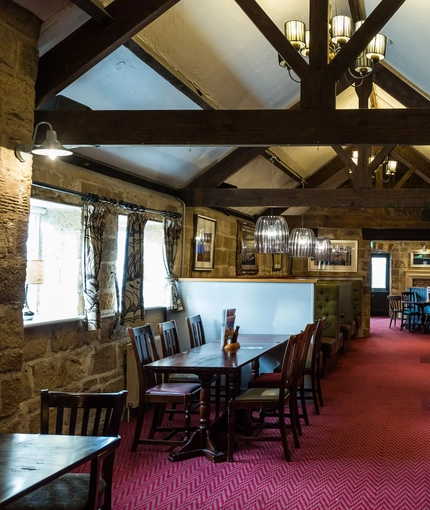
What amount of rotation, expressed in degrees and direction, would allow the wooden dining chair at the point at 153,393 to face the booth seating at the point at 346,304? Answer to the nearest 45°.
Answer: approximately 45° to its left

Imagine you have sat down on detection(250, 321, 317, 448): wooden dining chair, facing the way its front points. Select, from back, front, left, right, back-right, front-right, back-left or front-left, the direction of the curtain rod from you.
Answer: front

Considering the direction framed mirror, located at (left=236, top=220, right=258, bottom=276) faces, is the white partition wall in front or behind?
in front

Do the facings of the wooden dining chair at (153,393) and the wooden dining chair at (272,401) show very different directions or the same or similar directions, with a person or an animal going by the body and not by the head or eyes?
very different directions

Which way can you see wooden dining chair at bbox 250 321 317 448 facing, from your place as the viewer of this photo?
facing to the left of the viewer

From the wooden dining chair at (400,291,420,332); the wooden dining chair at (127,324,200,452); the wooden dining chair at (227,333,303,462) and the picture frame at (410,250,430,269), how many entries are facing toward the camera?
1

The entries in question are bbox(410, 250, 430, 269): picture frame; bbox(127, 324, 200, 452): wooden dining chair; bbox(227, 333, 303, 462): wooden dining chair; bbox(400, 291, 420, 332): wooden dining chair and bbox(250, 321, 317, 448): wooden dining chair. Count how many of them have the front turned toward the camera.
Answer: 1

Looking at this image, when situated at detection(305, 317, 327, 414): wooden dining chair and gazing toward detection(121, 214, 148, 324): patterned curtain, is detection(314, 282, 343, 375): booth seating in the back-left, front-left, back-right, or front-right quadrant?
back-right

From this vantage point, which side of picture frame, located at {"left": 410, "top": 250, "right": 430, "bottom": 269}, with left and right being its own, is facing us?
front

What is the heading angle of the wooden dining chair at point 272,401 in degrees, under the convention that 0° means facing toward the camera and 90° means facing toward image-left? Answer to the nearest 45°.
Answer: approximately 90°

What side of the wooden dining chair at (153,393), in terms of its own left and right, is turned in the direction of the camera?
right

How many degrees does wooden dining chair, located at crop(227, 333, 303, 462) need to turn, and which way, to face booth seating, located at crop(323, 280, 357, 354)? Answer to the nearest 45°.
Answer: approximately 90° to its right

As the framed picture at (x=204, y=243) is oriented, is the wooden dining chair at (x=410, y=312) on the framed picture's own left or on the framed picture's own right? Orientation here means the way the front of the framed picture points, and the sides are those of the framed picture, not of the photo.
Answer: on the framed picture's own left

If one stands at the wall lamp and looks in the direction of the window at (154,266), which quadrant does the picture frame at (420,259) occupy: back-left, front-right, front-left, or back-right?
front-right

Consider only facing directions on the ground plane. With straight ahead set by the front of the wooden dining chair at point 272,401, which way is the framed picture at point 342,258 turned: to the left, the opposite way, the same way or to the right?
to the left

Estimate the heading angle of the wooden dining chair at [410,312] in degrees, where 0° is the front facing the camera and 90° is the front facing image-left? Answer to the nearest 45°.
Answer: approximately 225°
